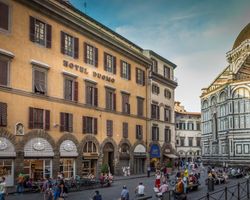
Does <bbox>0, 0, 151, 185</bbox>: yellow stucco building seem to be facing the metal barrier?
yes

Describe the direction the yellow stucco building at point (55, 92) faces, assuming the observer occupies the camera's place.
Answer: facing the viewer and to the right of the viewer
